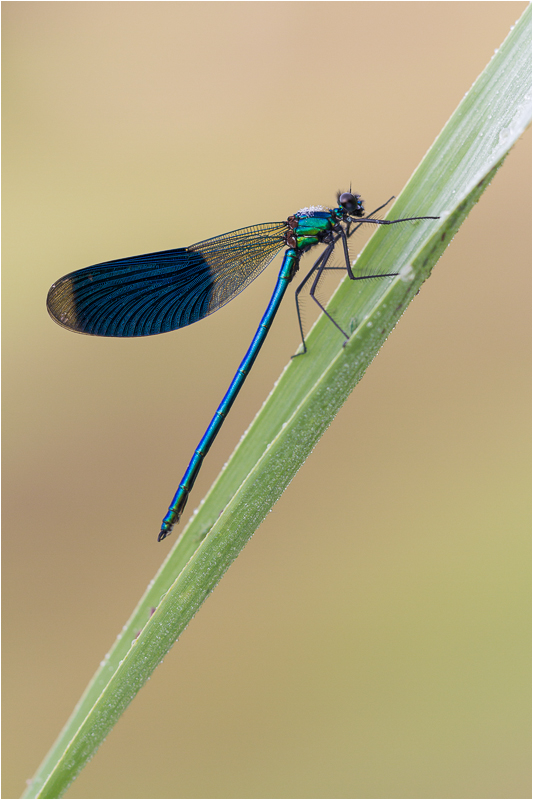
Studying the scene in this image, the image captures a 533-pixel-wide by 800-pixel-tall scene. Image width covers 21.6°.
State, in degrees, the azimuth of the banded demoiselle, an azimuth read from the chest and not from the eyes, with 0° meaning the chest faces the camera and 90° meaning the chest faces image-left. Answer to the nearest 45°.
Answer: approximately 270°
